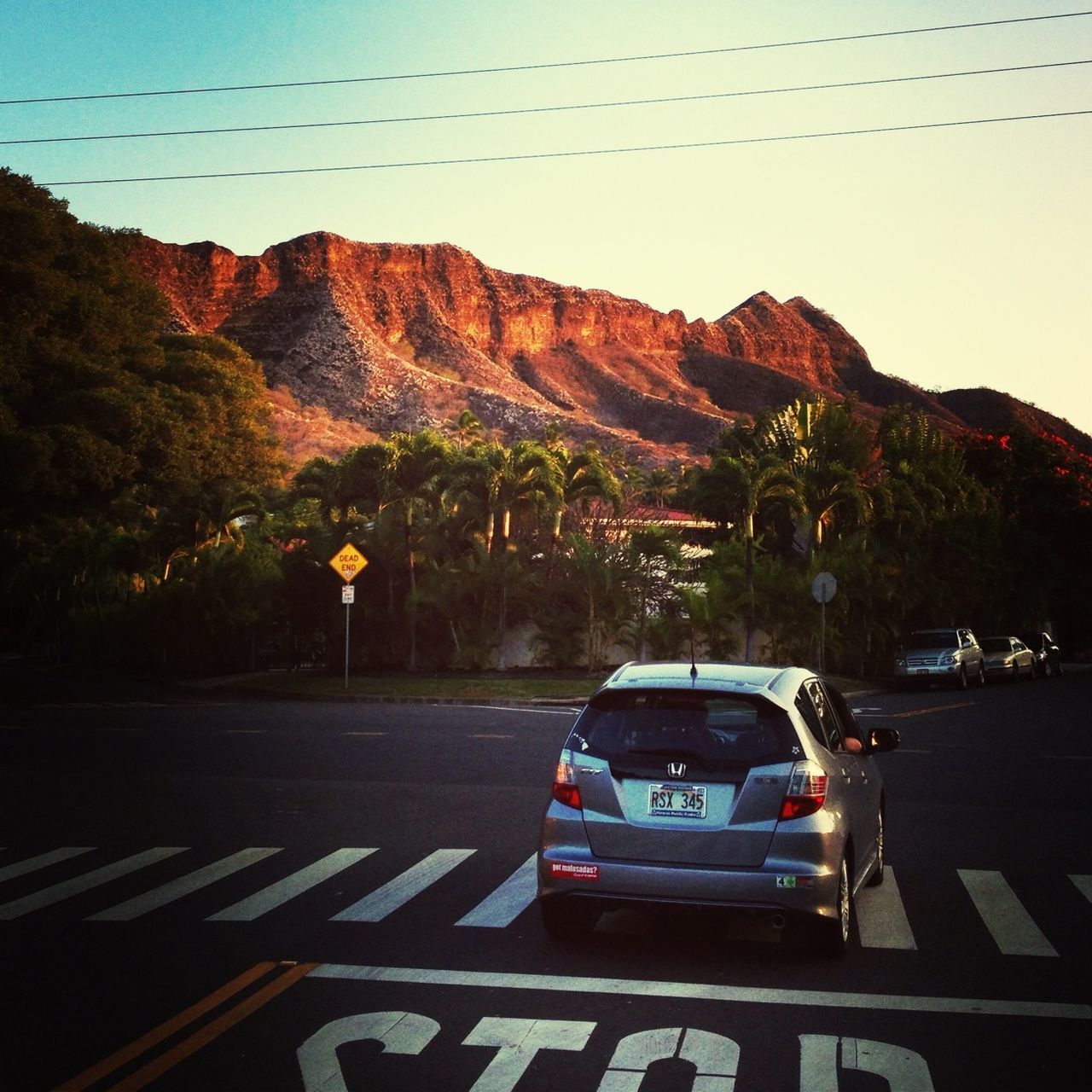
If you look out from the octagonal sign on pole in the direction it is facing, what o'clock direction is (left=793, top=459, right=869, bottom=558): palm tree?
The palm tree is roughly at 12 o'clock from the octagonal sign on pole.

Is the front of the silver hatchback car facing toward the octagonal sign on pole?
yes

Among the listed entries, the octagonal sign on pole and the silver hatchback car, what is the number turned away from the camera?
2

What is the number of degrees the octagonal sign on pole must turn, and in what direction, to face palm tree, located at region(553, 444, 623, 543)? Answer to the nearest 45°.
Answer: approximately 45° to its left

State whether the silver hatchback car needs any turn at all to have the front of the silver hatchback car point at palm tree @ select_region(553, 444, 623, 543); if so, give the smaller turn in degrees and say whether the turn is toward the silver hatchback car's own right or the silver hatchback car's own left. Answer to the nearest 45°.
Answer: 0° — it already faces it

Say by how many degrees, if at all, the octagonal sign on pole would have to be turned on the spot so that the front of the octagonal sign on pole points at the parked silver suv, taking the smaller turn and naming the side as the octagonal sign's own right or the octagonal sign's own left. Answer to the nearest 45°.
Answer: approximately 45° to the octagonal sign's own right

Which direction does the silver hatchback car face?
away from the camera

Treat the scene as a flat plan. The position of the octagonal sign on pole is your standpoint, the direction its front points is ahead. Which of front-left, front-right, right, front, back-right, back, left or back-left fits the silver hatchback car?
back

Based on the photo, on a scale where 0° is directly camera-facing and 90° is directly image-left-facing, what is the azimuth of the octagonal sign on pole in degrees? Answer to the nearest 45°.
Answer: approximately 180°
